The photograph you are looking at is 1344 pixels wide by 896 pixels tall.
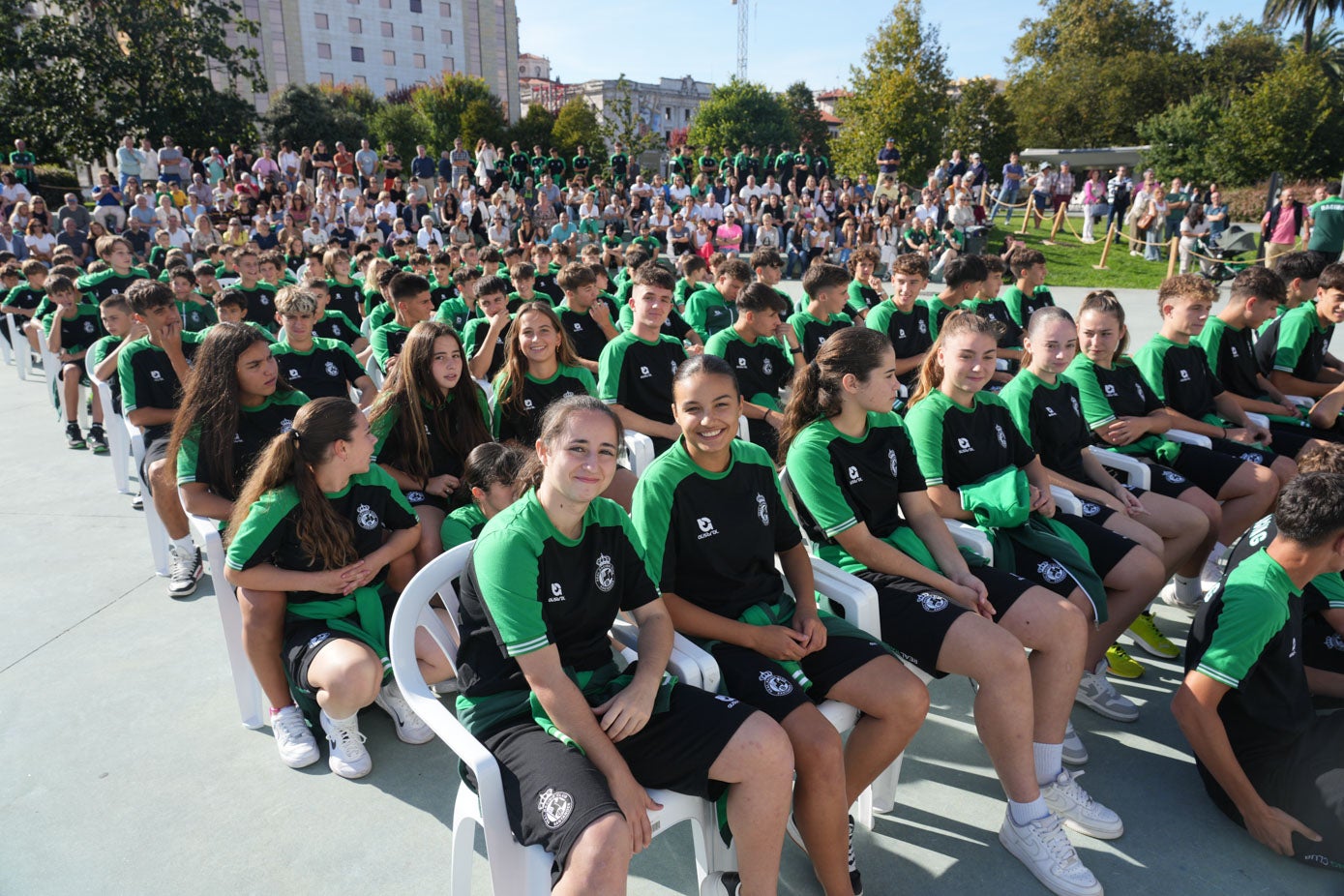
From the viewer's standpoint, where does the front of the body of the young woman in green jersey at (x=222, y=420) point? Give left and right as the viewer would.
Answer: facing the viewer and to the right of the viewer

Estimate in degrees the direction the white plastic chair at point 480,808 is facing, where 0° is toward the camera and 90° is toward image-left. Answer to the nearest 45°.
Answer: approximately 315°

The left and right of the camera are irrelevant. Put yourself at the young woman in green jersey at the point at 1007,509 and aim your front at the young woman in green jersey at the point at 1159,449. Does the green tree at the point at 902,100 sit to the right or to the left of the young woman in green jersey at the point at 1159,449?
left

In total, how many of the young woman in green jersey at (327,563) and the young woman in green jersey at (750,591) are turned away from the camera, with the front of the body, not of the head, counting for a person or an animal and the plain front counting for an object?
0

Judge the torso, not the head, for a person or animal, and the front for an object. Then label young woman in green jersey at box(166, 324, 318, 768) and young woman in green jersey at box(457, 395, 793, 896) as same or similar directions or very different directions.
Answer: same or similar directions

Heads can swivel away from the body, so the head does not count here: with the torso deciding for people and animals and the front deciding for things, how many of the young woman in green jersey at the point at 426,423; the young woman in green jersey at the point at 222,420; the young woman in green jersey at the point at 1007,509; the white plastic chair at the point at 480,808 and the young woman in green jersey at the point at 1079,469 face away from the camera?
0

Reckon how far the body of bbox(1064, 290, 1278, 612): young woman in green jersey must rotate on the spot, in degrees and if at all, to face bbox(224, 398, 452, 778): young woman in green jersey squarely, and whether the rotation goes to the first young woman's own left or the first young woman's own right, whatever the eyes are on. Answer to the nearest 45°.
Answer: approximately 90° to the first young woman's own right

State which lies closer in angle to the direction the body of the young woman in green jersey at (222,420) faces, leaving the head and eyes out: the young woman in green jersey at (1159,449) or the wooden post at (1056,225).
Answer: the young woman in green jersey

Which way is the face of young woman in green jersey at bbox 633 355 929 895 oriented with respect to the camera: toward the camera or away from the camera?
toward the camera

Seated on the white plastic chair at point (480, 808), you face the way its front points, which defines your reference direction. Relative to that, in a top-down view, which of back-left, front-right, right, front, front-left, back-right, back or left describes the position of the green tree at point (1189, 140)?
left

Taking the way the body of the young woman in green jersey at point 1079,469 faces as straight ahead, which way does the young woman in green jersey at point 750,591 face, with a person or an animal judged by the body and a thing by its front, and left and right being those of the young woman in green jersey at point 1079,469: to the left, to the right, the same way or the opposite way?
the same way

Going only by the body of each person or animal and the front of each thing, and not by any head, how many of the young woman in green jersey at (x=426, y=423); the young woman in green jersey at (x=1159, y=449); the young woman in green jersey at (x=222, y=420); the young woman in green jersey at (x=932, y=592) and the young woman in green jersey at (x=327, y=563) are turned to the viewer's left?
0

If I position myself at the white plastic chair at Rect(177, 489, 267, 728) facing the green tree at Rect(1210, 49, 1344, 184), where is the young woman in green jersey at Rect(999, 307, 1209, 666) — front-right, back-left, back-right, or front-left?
front-right

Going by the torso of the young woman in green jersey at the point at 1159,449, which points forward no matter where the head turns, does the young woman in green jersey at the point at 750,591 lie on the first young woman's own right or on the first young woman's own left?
on the first young woman's own right

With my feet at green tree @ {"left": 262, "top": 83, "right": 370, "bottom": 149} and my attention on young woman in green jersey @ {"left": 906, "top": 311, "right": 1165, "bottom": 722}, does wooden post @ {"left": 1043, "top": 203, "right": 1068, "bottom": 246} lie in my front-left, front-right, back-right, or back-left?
front-left
